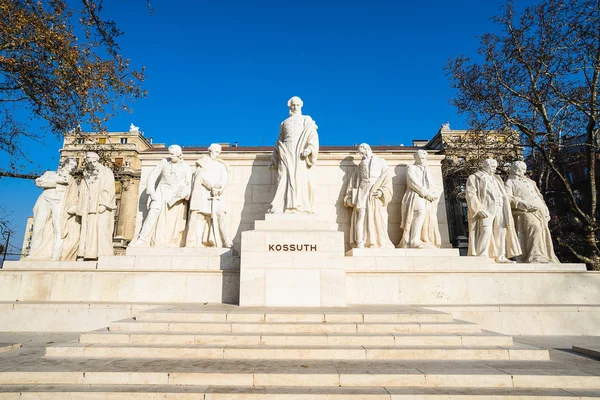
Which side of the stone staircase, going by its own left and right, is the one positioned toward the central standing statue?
back

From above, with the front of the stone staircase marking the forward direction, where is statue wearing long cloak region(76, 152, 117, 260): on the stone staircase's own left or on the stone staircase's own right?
on the stone staircase's own right

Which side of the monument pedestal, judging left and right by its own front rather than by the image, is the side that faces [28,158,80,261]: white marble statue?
right

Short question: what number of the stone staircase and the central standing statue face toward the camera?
2

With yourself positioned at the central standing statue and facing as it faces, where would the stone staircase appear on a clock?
The stone staircase is roughly at 12 o'clock from the central standing statue.

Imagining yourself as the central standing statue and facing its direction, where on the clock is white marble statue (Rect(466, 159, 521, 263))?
The white marble statue is roughly at 9 o'clock from the central standing statue.

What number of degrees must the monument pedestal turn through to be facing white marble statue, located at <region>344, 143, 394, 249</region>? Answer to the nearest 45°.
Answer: approximately 135° to its left

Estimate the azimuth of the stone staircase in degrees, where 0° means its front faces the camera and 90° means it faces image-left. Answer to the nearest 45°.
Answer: approximately 0°

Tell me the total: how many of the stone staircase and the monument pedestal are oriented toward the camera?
2
